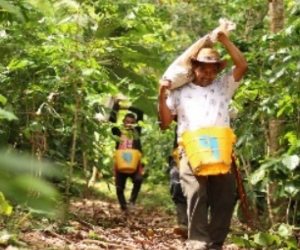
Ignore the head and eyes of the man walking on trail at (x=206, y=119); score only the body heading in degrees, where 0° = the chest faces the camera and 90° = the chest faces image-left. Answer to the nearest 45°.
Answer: approximately 0°

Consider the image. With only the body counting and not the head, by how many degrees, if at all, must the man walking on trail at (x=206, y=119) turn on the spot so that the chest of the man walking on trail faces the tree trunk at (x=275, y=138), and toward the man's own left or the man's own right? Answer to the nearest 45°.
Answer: approximately 135° to the man's own left
